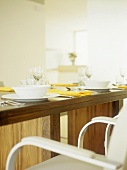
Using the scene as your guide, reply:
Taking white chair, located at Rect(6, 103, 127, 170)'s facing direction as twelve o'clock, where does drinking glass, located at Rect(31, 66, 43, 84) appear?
The drinking glass is roughly at 1 o'clock from the white chair.

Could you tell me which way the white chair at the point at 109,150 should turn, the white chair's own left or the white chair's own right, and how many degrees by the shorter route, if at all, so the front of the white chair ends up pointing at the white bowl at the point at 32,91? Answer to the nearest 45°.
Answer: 0° — it already faces it

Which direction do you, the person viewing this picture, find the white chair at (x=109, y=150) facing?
facing away from the viewer and to the left of the viewer

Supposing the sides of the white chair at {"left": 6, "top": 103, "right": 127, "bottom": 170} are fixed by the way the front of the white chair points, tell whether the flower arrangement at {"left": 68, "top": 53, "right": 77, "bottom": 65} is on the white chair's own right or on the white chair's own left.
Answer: on the white chair's own right
